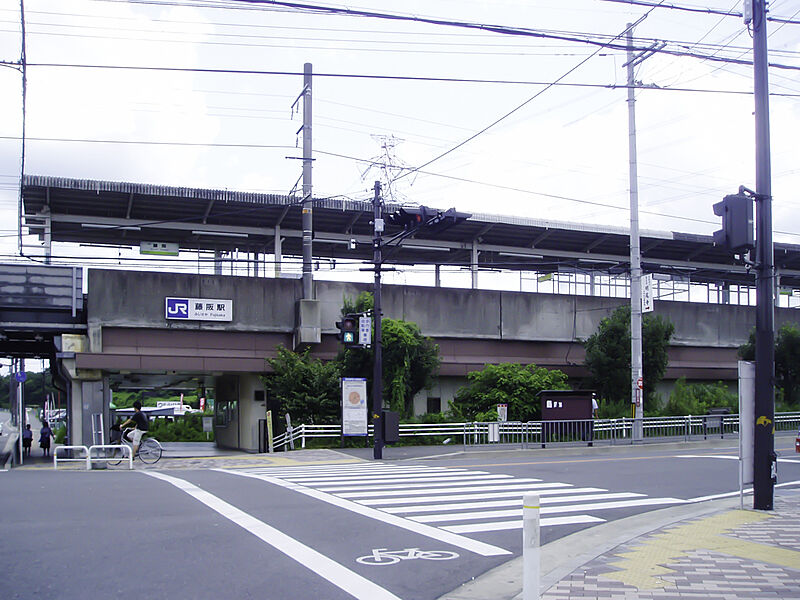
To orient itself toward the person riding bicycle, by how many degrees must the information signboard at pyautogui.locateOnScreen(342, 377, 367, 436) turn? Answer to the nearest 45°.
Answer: approximately 45° to its right

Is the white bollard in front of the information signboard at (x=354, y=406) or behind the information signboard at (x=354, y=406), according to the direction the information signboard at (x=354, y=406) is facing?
in front

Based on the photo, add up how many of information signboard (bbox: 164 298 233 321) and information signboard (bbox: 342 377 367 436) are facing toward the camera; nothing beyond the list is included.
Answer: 2

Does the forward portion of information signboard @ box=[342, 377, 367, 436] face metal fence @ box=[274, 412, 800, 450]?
no

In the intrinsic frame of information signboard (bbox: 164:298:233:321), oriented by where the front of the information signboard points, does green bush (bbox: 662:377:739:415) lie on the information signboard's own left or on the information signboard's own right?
on the information signboard's own left

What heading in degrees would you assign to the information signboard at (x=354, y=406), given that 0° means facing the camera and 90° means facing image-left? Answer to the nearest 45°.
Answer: approximately 0°

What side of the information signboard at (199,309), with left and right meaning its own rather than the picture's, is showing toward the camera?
front

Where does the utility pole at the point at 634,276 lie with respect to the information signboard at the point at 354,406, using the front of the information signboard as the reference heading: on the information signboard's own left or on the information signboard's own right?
on the information signboard's own left

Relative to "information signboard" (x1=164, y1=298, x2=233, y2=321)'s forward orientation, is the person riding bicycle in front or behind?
in front

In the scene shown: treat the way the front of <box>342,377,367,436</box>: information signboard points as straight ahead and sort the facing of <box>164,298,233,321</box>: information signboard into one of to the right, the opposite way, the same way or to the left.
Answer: the same way

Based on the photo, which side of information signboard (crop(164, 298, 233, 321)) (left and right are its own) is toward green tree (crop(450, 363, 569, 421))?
left
